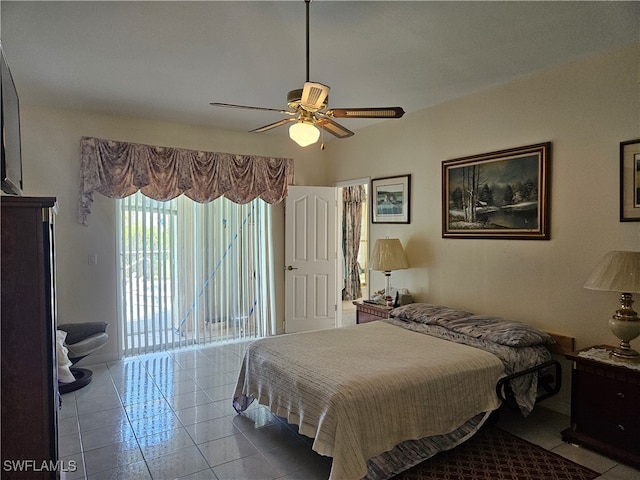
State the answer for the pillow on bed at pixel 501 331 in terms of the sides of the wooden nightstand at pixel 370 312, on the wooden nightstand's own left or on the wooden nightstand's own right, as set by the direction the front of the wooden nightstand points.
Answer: on the wooden nightstand's own left

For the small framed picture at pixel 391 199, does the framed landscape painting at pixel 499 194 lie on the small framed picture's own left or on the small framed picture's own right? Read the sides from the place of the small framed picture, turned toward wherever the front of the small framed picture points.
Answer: on the small framed picture's own left

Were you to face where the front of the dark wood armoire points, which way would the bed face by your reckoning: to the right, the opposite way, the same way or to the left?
the opposite way

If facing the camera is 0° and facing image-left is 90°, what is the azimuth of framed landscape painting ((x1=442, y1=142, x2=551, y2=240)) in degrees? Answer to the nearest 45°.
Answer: approximately 45°

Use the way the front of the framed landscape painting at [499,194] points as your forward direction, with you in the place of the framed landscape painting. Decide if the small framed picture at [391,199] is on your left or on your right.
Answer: on your right

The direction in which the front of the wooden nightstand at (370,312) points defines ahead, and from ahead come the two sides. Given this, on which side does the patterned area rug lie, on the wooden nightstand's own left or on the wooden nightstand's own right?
on the wooden nightstand's own left

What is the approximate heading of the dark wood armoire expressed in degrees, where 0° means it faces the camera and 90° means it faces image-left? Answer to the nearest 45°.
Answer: approximately 270°

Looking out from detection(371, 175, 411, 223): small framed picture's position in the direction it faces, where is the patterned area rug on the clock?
The patterned area rug is roughly at 10 o'clock from the small framed picture.

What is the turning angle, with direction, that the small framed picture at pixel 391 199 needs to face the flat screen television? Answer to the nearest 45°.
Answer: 0° — it already faces it

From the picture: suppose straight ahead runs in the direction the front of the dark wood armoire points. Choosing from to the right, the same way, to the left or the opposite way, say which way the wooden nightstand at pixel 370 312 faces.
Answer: the opposite way
